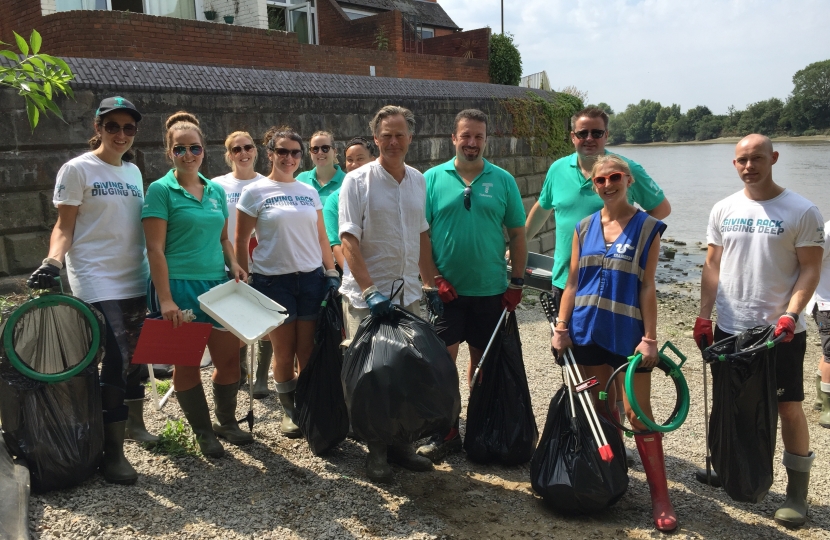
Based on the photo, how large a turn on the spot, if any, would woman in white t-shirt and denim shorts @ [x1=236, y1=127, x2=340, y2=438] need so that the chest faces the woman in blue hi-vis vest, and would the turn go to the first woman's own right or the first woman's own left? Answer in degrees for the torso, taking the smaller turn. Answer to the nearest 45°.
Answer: approximately 45° to the first woman's own left

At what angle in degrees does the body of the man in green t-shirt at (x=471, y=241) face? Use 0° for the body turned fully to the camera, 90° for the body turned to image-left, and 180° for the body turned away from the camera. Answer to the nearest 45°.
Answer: approximately 0°

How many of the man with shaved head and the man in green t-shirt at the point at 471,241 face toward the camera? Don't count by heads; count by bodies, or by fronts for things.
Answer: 2

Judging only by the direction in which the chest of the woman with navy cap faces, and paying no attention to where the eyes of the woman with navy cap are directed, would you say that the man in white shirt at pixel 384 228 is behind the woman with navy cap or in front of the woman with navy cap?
in front

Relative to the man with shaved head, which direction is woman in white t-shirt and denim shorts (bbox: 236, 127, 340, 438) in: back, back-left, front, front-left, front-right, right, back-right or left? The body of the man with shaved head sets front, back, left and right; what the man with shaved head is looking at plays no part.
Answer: right

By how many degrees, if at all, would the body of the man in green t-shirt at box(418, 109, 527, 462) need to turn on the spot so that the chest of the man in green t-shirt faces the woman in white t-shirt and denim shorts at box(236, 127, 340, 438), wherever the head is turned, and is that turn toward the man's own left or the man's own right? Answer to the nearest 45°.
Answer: approximately 90° to the man's own right

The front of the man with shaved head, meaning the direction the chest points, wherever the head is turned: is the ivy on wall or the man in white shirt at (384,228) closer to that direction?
the man in white shirt

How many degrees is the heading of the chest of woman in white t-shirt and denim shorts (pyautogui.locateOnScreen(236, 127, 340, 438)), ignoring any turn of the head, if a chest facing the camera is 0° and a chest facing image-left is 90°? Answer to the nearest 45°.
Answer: approximately 0°

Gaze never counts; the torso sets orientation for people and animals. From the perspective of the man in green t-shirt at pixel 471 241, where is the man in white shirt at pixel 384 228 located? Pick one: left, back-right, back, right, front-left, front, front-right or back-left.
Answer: front-right
